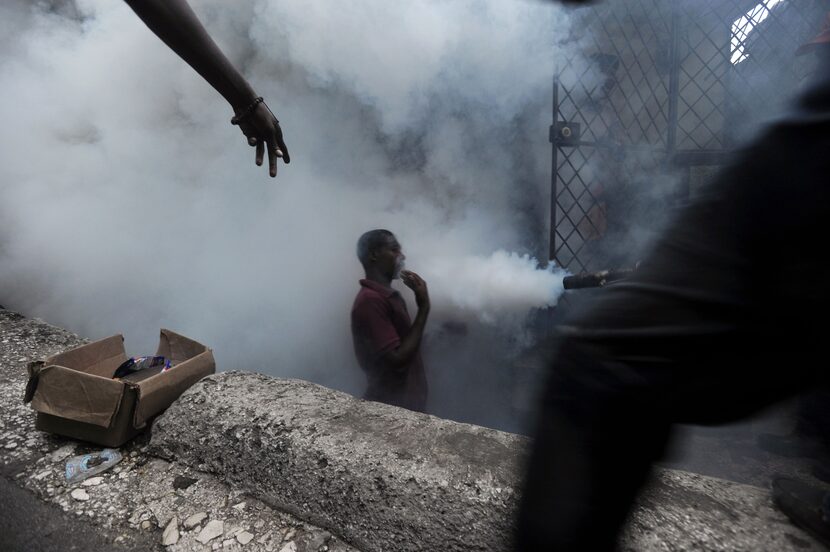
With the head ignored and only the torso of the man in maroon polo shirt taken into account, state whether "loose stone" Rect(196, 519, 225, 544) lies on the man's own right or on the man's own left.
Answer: on the man's own right

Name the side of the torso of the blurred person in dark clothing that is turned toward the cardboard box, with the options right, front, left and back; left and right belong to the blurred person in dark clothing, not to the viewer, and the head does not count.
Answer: front

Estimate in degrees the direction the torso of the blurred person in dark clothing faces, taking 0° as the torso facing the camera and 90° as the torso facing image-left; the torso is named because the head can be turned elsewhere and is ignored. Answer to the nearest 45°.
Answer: approximately 90°

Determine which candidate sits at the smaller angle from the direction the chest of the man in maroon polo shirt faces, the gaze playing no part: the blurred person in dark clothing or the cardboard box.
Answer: the blurred person in dark clothing

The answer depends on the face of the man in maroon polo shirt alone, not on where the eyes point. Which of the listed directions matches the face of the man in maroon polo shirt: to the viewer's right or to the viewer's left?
to the viewer's right

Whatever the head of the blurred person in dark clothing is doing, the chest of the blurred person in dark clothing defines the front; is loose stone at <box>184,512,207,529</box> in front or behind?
in front

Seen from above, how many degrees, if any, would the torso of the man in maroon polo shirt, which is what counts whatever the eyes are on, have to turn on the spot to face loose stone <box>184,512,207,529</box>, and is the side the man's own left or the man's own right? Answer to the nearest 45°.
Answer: approximately 90° to the man's own right

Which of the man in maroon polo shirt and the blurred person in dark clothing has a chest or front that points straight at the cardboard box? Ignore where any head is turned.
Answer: the blurred person in dark clothing

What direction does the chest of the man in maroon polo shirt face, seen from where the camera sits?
to the viewer's right

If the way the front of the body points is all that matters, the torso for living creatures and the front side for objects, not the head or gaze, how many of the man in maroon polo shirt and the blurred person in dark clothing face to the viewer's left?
1
